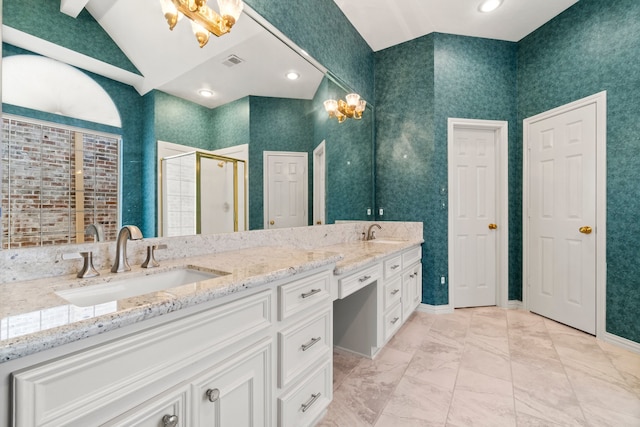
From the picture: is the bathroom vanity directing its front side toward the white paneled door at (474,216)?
no

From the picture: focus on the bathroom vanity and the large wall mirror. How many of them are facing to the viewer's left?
0

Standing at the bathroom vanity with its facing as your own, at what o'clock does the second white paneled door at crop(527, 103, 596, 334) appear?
The second white paneled door is roughly at 10 o'clock from the bathroom vanity.

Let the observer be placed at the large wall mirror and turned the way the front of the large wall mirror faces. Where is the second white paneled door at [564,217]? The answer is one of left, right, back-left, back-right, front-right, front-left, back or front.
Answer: front-left

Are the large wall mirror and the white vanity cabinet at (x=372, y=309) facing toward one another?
no

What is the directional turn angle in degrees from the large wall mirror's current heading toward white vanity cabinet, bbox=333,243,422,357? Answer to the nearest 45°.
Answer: approximately 45° to its left

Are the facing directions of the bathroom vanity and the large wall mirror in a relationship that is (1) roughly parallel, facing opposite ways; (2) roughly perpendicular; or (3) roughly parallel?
roughly parallel

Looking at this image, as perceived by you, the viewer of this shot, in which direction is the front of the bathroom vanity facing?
facing the viewer and to the right of the viewer
